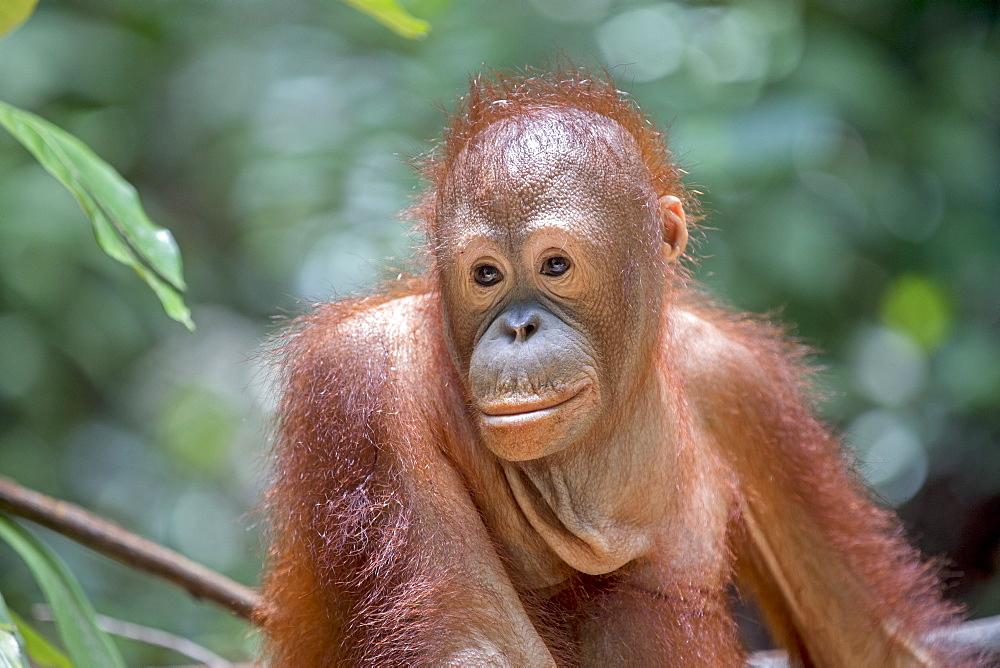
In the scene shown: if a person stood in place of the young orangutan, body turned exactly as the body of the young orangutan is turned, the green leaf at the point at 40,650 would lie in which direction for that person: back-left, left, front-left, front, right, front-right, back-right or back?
right

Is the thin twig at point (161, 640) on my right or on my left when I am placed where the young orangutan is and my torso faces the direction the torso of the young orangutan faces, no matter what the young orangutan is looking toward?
on my right

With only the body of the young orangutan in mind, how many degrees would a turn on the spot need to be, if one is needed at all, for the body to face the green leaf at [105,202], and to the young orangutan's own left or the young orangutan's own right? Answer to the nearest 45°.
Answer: approximately 90° to the young orangutan's own right

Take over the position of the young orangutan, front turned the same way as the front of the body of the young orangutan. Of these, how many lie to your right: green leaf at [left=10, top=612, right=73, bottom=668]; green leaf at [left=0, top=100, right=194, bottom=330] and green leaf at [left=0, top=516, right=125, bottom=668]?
3

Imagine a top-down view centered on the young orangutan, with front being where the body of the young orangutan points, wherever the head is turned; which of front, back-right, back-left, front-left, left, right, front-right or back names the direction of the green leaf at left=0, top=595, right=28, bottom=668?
front-right

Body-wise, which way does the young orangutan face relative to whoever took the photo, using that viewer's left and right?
facing the viewer

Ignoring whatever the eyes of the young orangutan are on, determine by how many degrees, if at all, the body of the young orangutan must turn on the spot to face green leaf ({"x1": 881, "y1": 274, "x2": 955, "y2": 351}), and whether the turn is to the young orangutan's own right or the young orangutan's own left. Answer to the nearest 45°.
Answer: approximately 135° to the young orangutan's own left
